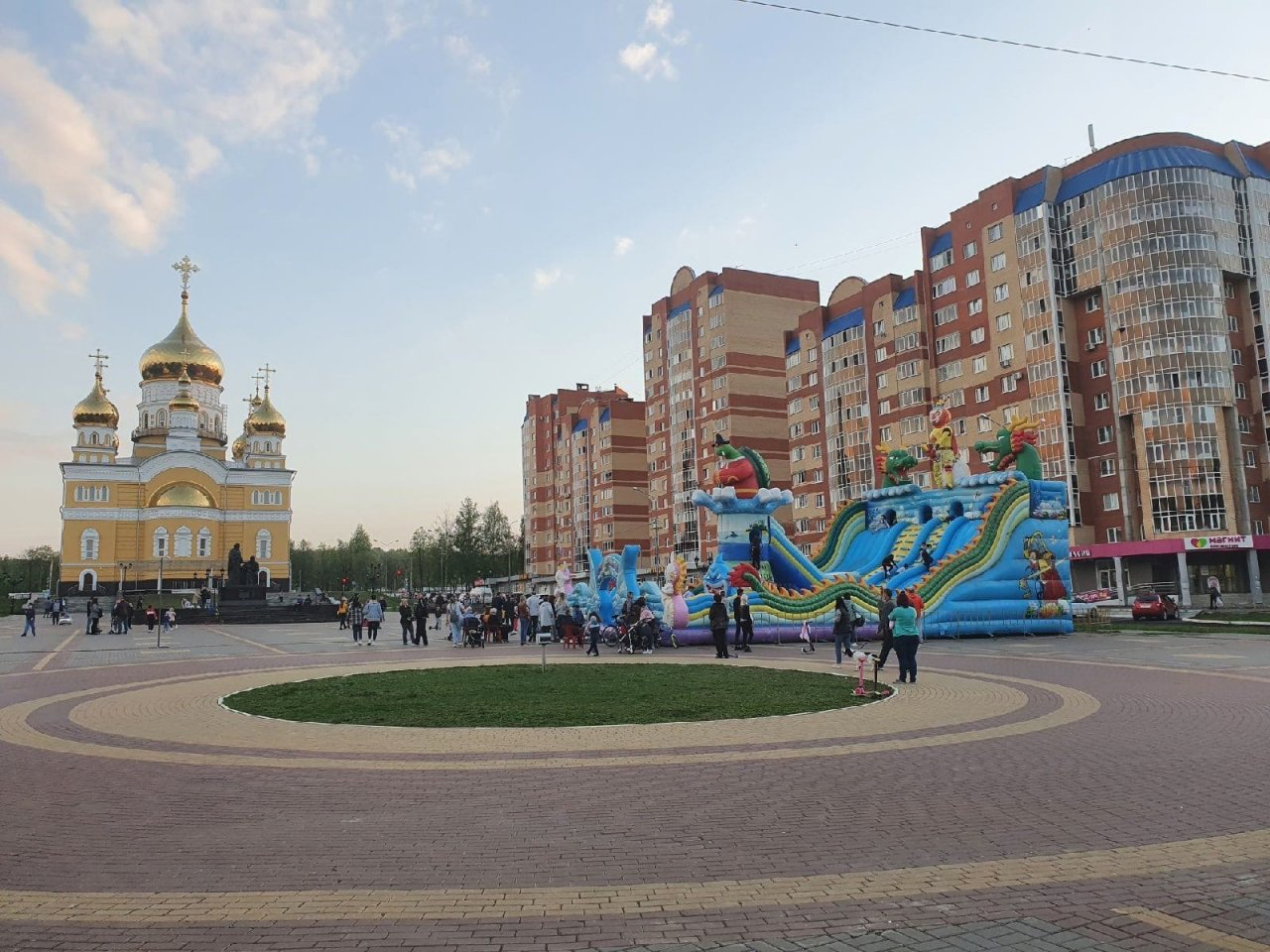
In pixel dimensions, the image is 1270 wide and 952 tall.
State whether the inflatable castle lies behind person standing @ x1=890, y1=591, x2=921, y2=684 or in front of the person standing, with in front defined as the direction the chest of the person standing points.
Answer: in front

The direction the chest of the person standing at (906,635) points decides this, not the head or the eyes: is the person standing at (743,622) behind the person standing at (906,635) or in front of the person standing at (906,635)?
in front

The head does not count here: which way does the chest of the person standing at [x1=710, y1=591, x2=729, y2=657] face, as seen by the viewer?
away from the camera

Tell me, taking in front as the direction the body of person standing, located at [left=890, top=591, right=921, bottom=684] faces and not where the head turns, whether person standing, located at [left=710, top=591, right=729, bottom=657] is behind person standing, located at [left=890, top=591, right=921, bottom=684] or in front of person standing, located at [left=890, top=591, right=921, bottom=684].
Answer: in front

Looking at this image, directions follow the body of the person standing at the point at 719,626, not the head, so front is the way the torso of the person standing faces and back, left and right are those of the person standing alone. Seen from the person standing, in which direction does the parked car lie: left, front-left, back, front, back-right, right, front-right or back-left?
front-right

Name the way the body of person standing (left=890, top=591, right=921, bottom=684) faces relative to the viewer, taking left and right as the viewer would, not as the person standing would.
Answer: facing away from the viewer

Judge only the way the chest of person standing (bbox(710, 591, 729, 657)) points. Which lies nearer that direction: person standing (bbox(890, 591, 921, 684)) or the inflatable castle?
the inflatable castle

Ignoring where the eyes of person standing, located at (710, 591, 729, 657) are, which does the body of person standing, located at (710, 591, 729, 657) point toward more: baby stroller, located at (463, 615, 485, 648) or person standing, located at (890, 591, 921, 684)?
the baby stroller
